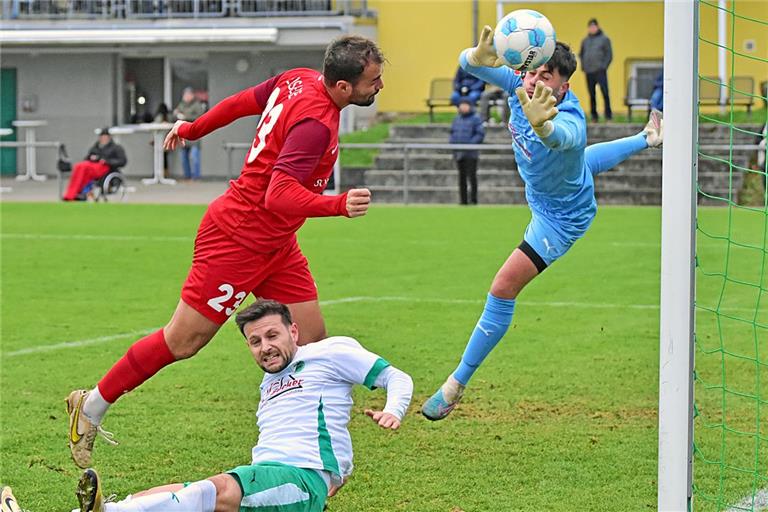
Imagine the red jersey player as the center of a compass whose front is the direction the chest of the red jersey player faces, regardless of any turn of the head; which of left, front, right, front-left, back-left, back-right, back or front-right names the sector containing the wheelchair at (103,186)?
left

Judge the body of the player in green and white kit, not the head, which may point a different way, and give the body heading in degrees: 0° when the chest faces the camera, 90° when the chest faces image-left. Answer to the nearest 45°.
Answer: approximately 45°

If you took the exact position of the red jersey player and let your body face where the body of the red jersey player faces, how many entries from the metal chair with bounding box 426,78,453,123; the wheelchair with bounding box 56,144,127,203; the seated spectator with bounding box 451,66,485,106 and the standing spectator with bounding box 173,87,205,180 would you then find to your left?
4

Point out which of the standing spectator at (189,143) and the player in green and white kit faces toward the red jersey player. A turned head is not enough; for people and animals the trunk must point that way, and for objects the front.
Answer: the standing spectator

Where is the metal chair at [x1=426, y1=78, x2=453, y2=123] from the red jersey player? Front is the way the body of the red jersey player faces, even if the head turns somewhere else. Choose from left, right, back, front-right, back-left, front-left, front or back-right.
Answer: left

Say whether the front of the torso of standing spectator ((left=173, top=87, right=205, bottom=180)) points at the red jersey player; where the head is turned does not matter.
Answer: yes

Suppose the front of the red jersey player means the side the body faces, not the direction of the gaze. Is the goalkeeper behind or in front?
in front

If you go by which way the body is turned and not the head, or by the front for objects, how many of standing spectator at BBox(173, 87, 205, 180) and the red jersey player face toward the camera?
1

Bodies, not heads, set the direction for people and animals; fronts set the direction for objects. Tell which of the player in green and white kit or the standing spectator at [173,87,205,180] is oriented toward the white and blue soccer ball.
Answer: the standing spectator

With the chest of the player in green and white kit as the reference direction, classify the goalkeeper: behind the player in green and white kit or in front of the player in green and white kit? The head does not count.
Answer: behind

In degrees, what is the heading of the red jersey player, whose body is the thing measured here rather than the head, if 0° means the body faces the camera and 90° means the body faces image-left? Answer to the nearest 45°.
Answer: approximately 270°

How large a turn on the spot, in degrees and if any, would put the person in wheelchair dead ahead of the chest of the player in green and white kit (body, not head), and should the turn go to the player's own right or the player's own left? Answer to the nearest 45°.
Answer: approximately 135° to the player's own right

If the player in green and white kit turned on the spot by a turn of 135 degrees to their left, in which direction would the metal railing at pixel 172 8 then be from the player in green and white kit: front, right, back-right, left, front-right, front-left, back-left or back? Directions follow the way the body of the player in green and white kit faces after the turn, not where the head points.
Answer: left
